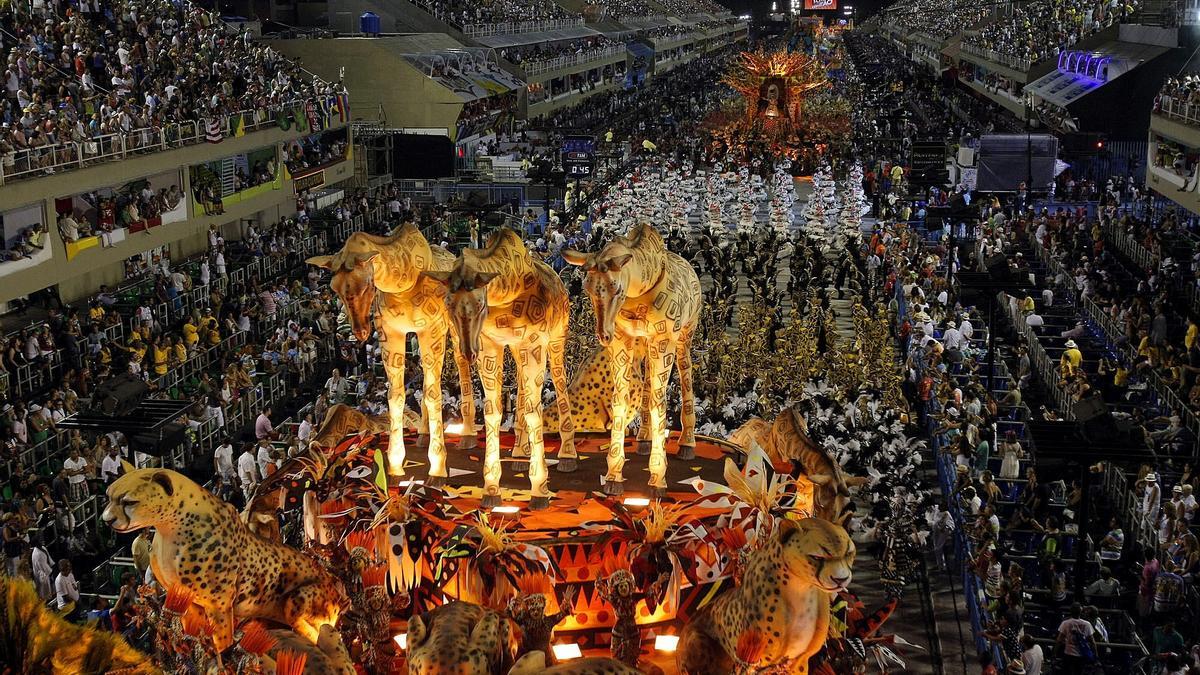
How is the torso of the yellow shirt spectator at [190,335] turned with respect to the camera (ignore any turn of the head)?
to the viewer's right

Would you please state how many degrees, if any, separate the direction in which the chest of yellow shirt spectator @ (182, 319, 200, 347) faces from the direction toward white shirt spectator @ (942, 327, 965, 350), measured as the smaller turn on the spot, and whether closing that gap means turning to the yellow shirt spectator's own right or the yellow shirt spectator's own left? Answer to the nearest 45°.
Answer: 0° — they already face them

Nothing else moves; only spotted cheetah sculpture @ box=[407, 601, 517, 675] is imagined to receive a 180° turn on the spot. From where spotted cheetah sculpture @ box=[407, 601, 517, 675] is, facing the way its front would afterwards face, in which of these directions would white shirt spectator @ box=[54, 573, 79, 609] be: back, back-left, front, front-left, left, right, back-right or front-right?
front-left

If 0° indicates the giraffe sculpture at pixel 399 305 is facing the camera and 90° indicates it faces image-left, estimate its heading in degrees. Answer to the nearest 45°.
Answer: approximately 45°

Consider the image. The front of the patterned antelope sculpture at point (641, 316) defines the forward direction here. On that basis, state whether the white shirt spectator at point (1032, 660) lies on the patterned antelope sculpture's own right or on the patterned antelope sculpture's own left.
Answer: on the patterned antelope sculpture's own left

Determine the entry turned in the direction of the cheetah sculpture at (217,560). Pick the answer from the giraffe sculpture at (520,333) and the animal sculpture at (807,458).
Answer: the giraffe sculpture

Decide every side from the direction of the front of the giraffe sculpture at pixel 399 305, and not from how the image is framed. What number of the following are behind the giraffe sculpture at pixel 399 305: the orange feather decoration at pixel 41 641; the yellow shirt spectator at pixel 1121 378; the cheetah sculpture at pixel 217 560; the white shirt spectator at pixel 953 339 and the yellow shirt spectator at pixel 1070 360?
3

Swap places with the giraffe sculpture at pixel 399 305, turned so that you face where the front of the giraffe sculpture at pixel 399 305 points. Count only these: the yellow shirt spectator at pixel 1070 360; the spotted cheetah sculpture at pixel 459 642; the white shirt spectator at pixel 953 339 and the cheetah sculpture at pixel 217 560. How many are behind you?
2

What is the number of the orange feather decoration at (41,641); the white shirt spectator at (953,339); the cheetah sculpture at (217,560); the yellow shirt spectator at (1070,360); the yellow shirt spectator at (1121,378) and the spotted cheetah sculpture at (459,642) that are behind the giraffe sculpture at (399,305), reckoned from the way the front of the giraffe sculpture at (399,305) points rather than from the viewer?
3
